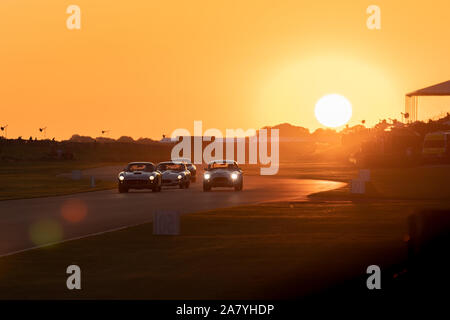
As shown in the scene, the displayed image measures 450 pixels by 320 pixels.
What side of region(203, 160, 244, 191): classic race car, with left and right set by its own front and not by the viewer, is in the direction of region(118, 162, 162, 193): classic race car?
right

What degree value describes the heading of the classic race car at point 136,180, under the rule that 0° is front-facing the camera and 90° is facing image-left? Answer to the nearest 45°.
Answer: approximately 0°

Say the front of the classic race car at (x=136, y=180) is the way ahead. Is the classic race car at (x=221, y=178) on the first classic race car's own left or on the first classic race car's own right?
on the first classic race car's own left

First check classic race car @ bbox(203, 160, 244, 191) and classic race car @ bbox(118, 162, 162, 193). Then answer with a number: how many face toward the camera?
2
